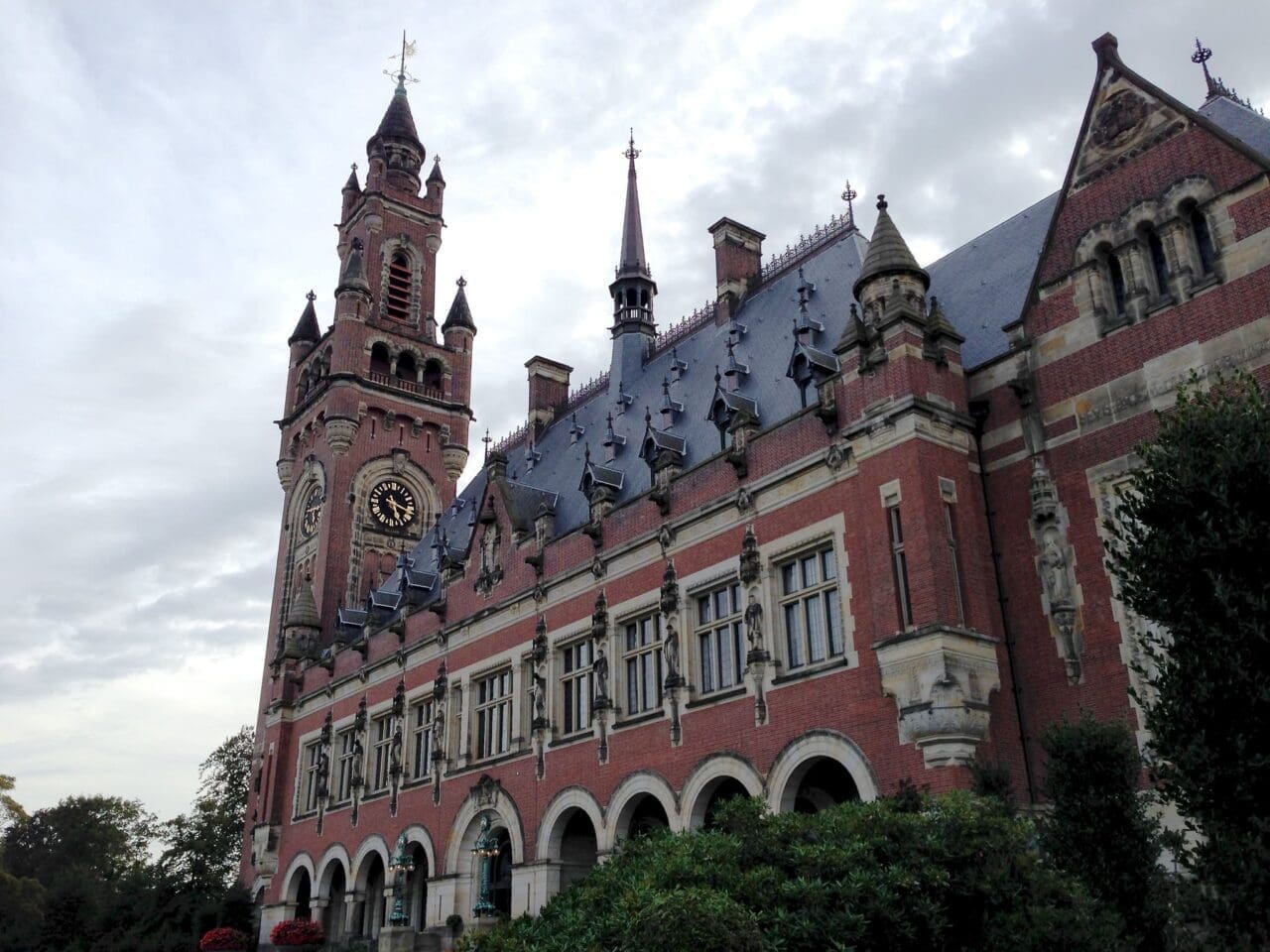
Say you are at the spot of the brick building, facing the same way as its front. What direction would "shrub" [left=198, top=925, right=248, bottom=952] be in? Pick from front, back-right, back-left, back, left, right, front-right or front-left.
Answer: right

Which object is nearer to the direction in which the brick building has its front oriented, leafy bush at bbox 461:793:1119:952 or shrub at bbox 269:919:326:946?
the leafy bush

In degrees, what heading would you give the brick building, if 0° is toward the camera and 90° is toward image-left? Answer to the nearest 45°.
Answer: approximately 45°

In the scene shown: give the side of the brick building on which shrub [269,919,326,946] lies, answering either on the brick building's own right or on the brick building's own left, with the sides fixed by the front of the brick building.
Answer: on the brick building's own right

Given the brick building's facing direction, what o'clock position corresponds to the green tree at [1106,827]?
The green tree is roughly at 10 o'clock from the brick building.

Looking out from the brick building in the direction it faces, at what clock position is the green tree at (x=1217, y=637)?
The green tree is roughly at 10 o'clock from the brick building.
